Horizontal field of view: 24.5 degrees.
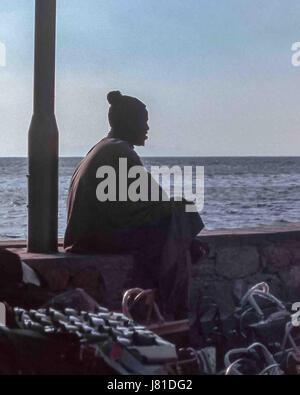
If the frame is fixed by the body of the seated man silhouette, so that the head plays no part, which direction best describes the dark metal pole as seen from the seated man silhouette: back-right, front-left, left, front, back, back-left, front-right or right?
back-left

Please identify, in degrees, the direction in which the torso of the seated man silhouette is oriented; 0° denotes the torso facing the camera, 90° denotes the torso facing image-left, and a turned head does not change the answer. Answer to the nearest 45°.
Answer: approximately 270°

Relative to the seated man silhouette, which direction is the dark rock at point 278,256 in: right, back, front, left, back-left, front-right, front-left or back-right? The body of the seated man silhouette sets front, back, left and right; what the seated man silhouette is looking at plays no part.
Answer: front-left

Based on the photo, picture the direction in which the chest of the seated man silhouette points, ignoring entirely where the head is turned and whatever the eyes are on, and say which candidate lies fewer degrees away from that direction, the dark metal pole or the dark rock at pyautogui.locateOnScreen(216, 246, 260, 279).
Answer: the dark rock

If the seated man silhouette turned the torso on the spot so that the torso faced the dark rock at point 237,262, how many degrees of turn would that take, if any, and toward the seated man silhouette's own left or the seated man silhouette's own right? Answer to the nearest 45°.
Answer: approximately 45° to the seated man silhouette's own left
